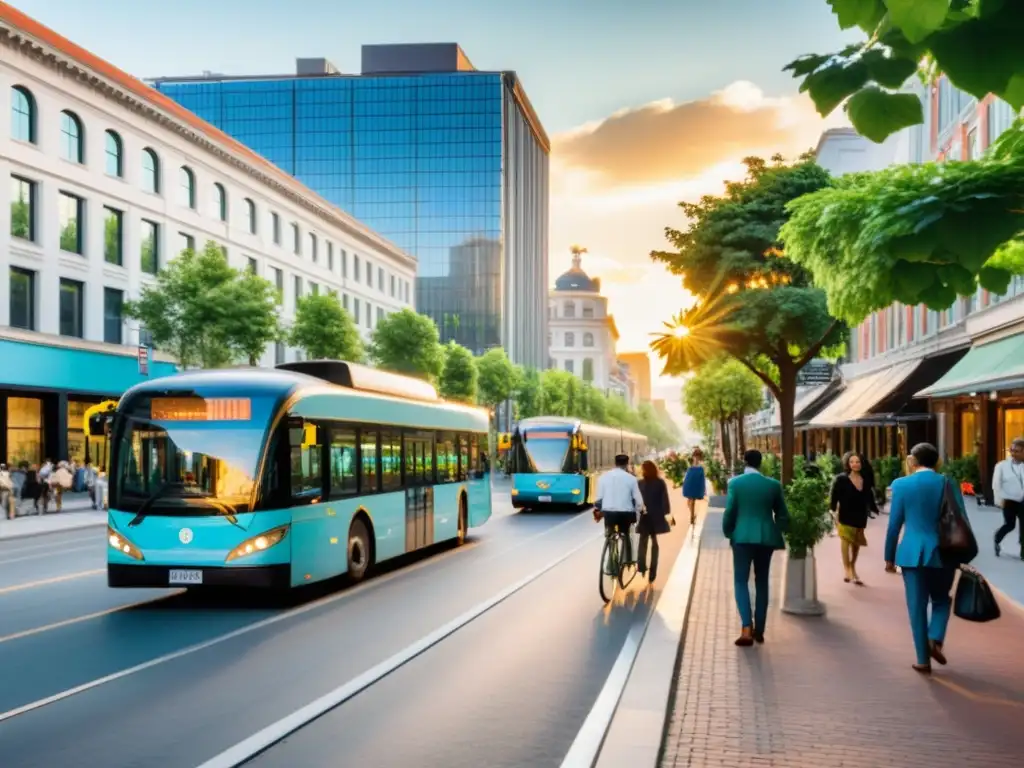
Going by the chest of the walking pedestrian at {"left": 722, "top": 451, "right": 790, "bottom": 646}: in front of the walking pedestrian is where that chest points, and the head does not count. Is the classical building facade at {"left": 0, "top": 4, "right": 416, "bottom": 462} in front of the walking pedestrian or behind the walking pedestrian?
in front

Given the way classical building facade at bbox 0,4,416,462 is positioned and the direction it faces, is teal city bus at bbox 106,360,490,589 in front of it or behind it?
in front

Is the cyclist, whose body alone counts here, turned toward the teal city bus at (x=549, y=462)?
yes

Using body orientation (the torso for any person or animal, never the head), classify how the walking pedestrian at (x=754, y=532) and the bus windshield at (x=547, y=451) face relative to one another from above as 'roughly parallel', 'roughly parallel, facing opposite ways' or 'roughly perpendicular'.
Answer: roughly parallel, facing opposite ways

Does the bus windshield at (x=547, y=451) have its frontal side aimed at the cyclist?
yes

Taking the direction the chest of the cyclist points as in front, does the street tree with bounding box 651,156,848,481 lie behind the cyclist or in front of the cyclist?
in front

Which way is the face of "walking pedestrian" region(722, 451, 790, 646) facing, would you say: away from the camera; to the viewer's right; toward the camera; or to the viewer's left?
away from the camera

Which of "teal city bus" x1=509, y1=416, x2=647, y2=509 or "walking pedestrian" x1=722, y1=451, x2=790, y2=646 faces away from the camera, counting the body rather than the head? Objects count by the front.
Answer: the walking pedestrian

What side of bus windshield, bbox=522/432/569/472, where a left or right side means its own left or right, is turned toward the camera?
front

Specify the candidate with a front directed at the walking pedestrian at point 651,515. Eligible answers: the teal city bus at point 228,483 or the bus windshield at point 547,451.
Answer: the bus windshield

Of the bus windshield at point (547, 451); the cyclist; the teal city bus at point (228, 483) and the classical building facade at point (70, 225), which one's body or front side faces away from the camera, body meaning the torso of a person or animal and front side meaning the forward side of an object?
the cyclist

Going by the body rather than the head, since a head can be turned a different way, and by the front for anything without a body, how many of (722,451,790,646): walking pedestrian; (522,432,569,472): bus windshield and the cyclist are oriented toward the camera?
1

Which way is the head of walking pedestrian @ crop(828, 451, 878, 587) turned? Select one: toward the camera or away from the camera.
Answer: toward the camera

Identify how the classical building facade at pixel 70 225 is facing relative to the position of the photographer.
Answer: facing the viewer and to the right of the viewer

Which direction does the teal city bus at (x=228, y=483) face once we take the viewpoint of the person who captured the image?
facing the viewer and to the left of the viewer

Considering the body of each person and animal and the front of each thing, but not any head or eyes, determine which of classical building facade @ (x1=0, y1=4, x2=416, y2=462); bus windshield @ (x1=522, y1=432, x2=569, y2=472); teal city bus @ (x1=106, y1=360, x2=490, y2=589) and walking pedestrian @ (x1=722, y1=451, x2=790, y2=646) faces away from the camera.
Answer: the walking pedestrian

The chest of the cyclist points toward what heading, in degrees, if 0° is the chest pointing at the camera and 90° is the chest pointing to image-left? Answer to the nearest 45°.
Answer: approximately 180°

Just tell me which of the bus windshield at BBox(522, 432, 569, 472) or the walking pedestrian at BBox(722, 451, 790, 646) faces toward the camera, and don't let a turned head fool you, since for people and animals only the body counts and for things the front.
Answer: the bus windshield

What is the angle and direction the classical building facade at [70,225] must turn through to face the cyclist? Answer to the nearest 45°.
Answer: approximately 45° to its right
